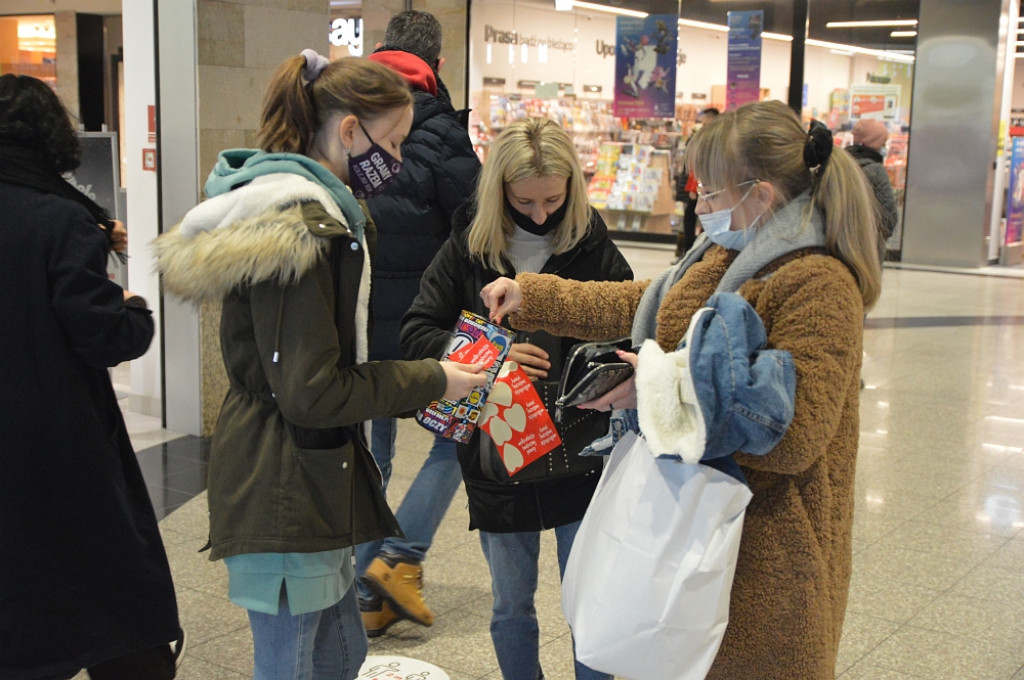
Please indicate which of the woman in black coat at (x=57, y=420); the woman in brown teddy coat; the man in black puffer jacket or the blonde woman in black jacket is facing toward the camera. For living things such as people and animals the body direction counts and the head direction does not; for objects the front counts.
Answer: the blonde woman in black jacket

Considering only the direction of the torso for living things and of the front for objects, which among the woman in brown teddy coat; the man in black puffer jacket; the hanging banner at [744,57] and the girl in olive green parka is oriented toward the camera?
the hanging banner

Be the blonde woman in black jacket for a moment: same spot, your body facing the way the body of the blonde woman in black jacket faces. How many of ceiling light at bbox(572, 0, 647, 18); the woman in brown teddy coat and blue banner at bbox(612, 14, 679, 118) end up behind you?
2

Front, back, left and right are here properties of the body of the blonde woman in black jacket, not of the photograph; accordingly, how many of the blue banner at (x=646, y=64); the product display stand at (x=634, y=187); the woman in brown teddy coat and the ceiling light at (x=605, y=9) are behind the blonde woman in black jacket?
3

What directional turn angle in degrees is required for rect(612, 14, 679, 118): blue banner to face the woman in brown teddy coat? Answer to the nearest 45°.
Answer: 0° — it already faces them

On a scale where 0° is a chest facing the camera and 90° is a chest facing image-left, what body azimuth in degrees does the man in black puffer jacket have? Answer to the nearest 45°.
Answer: approximately 225°

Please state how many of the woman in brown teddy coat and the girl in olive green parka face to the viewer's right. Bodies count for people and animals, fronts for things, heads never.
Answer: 1

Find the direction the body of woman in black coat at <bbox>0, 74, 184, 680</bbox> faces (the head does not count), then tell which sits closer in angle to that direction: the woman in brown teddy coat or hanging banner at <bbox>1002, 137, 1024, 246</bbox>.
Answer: the hanging banner

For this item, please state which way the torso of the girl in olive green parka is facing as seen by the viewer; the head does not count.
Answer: to the viewer's right

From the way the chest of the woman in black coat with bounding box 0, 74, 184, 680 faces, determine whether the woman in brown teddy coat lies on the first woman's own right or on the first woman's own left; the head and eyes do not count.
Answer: on the first woman's own right

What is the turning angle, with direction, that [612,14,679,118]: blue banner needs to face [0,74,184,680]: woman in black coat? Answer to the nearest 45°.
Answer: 0° — it already faces them

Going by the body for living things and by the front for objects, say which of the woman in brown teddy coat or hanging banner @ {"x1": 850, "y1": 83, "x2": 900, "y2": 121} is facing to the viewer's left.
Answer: the woman in brown teddy coat

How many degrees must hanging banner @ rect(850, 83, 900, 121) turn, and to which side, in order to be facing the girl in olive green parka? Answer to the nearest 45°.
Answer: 0° — it already faces them

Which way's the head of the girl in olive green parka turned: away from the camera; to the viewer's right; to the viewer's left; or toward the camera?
to the viewer's right
